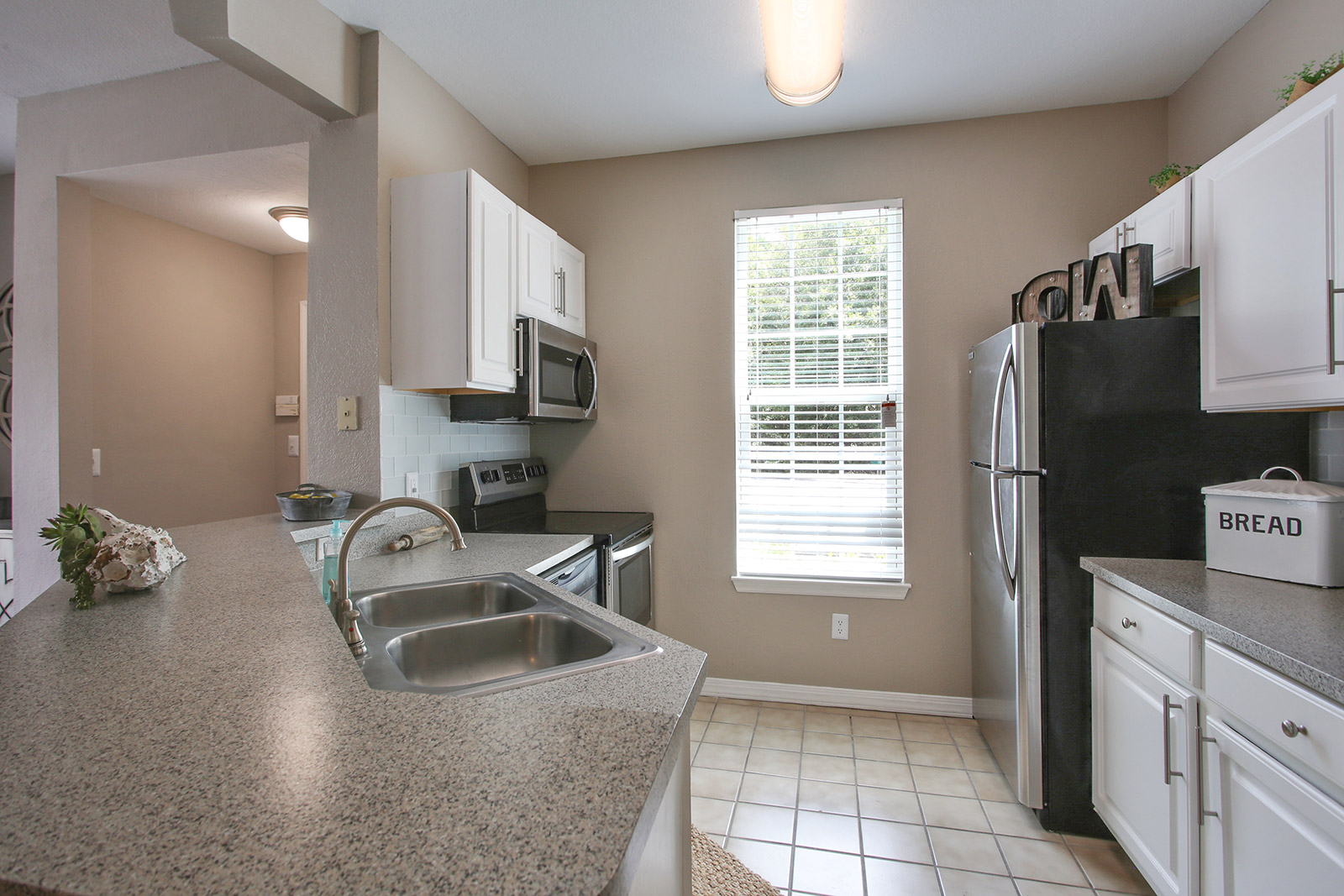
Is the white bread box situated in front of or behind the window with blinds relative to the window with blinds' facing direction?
in front

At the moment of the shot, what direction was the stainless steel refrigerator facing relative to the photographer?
facing to the left of the viewer

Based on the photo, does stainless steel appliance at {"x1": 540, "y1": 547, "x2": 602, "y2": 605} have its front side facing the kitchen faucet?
no

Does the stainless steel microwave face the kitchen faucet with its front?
no

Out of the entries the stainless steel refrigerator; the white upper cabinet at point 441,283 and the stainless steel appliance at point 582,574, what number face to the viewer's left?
1

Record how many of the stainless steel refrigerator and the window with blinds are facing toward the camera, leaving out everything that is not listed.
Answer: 1

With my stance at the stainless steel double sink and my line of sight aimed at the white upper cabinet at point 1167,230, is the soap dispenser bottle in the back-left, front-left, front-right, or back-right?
back-left

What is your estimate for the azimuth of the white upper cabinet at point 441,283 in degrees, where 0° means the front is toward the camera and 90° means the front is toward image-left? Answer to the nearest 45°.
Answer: approximately 315°

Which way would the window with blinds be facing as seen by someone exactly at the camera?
facing the viewer

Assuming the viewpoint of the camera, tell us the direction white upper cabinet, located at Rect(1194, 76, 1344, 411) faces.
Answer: facing the viewer and to the left of the viewer

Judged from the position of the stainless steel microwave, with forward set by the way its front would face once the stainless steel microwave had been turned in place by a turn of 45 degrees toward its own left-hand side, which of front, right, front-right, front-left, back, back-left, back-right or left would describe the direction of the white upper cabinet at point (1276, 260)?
front-right

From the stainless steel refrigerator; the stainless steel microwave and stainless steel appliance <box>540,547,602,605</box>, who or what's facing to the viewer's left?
the stainless steel refrigerator

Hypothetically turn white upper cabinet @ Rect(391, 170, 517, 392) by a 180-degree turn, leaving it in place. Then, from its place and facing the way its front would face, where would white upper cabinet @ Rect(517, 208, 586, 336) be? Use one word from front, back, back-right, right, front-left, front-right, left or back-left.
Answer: right

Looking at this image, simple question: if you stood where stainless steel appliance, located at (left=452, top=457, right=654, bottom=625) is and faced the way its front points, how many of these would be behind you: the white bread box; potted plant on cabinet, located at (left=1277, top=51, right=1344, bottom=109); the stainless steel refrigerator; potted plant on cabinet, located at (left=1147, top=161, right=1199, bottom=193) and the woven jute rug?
0

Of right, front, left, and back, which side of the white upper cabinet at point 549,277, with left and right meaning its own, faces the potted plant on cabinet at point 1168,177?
front

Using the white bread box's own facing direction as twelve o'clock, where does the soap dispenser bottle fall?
The soap dispenser bottle is roughly at 12 o'clock from the white bread box.

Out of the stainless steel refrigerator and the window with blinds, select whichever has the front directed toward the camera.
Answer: the window with blinds

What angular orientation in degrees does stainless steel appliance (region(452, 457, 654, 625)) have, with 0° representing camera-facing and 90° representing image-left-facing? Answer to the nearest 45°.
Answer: approximately 315°

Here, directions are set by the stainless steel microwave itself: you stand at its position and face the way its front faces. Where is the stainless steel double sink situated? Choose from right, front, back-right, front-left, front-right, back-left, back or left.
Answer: front-right
